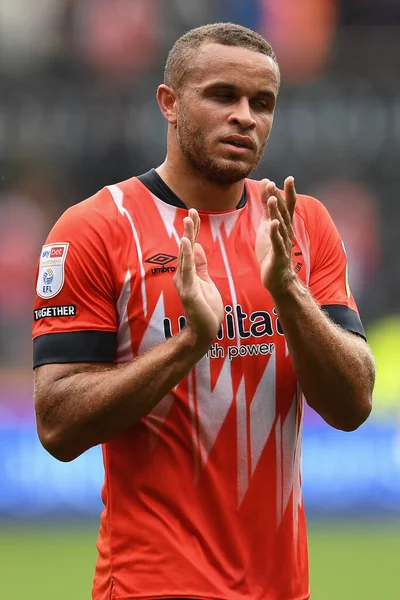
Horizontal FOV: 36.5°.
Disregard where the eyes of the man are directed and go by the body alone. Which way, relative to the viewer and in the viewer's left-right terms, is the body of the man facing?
facing the viewer and to the right of the viewer
